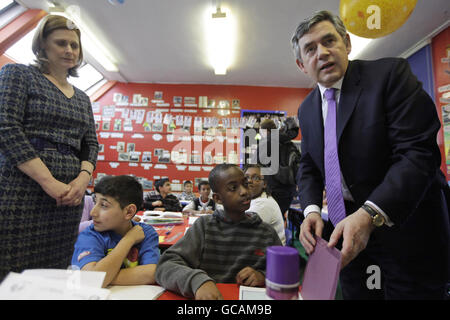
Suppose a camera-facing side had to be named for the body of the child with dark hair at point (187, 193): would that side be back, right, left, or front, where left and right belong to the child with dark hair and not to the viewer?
front

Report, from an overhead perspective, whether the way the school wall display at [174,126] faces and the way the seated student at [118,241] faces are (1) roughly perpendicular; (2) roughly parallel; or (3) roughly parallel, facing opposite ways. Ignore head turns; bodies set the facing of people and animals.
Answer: roughly parallel

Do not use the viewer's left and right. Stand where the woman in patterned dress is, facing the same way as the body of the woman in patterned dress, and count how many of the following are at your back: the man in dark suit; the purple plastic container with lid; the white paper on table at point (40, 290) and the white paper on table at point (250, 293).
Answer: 0

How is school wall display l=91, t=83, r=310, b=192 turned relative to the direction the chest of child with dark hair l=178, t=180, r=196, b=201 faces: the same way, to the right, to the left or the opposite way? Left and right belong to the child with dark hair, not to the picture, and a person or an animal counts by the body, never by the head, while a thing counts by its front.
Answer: the same way

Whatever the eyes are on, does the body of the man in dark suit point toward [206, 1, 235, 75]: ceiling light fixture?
no

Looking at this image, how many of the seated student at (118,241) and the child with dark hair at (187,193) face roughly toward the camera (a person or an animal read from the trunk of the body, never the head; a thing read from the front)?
2

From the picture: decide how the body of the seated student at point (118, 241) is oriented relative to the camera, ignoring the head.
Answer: toward the camera

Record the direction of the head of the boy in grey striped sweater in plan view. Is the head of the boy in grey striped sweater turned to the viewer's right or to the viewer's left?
to the viewer's right

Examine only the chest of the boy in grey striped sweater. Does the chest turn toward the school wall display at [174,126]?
no

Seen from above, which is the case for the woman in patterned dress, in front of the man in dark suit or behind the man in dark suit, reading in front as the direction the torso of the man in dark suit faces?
in front

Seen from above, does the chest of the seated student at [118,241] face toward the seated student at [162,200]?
no

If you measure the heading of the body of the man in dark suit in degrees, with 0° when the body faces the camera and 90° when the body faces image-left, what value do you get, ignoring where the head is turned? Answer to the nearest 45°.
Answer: approximately 45°

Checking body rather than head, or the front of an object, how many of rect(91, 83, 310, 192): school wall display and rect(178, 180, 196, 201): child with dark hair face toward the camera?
2

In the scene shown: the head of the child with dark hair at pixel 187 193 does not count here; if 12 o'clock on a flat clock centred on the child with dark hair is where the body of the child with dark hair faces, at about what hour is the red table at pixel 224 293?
The red table is roughly at 12 o'clock from the child with dark hair.

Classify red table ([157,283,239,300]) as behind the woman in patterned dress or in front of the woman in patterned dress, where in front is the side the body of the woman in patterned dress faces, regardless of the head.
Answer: in front

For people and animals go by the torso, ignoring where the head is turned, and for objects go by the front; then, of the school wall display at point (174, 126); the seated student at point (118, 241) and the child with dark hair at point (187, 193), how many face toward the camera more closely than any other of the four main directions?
3
